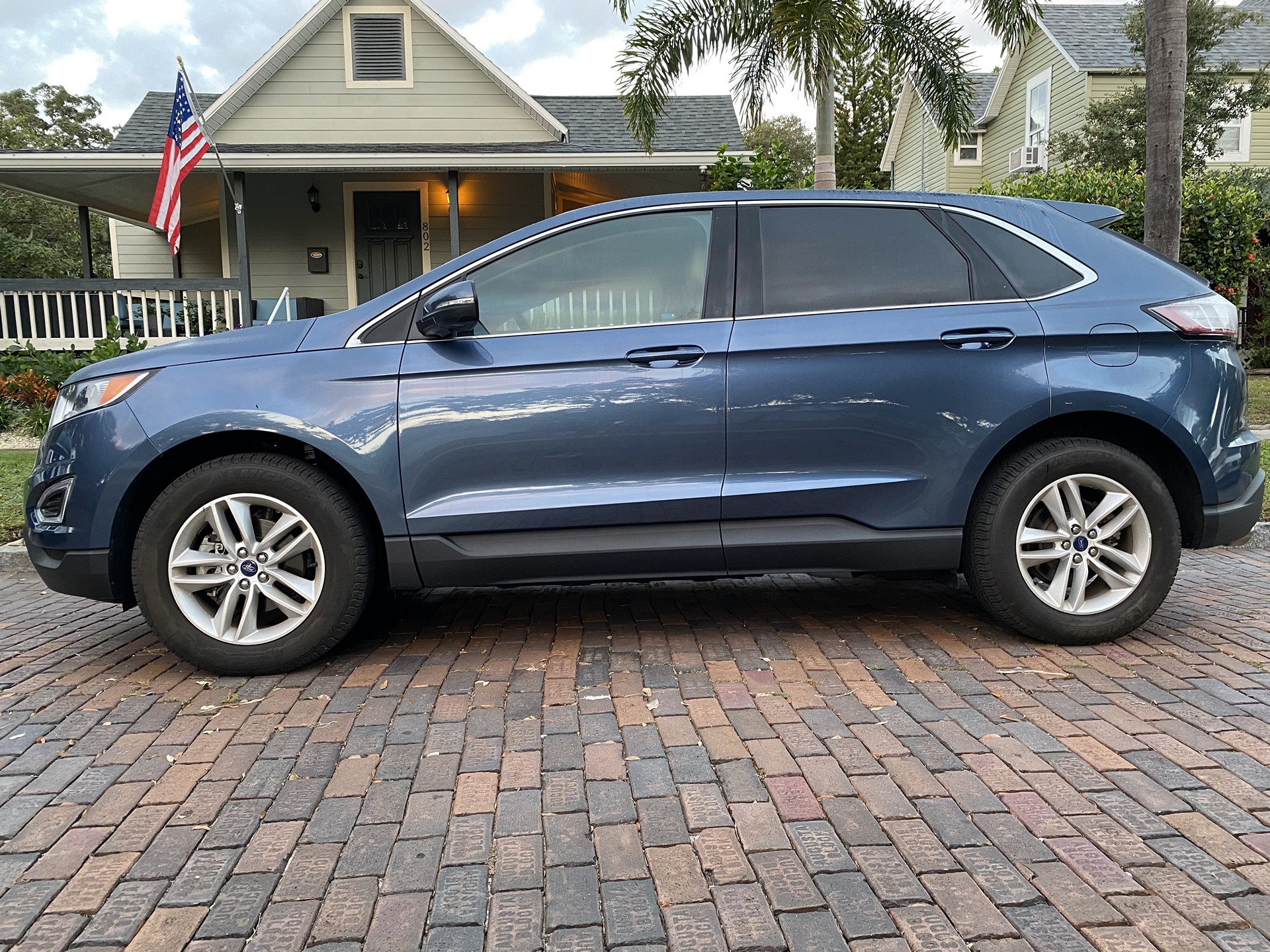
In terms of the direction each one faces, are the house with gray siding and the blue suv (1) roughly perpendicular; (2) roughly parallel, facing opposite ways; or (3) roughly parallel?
roughly perpendicular

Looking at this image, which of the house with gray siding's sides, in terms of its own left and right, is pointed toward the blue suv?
front

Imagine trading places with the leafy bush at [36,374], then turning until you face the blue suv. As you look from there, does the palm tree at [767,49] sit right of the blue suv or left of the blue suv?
left

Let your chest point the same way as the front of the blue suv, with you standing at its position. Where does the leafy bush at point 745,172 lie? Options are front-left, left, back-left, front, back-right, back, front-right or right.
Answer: right

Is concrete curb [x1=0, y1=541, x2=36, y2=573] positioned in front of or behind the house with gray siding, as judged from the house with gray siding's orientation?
in front

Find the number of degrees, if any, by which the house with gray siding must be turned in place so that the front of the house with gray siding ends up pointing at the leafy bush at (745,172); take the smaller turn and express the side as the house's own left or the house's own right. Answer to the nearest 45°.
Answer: approximately 45° to the house's own left

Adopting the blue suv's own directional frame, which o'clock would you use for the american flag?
The american flag is roughly at 2 o'clock from the blue suv.

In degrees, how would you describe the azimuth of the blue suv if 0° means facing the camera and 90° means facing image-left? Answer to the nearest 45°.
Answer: approximately 90°

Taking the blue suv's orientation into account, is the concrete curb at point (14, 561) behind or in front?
in front

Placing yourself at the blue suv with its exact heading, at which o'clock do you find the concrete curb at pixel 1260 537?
The concrete curb is roughly at 5 o'clock from the blue suv.

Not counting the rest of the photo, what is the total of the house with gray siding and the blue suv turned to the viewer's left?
1

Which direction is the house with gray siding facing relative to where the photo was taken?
toward the camera
